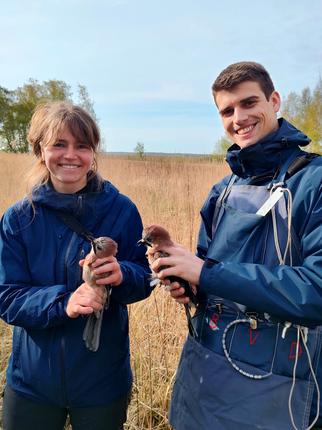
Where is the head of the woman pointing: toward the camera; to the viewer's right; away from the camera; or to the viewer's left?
toward the camera

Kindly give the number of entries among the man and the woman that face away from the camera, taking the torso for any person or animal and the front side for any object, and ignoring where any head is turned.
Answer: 0

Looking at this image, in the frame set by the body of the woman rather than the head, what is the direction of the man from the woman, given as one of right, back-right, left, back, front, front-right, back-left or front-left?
front-left

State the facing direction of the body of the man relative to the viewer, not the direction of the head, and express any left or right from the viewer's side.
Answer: facing the viewer and to the left of the viewer

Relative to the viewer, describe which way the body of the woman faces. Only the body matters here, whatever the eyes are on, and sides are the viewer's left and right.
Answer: facing the viewer

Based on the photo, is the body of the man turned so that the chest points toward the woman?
no
